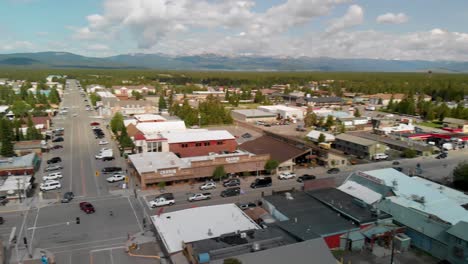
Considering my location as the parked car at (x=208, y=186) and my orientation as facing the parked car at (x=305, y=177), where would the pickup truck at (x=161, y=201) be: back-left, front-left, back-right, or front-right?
back-right

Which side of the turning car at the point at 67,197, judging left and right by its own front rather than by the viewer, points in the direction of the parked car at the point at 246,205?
left

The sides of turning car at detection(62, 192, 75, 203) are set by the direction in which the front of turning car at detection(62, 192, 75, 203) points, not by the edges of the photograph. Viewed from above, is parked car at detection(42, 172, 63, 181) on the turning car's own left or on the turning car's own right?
on the turning car's own right

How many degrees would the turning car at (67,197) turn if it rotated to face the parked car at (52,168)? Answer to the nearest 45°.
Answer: approximately 135° to its right

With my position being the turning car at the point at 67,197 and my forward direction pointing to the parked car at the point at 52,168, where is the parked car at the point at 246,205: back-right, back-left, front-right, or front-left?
back-right

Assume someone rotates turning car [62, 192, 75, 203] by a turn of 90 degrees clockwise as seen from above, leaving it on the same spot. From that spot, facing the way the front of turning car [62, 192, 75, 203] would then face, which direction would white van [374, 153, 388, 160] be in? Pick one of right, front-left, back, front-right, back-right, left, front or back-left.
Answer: back-right

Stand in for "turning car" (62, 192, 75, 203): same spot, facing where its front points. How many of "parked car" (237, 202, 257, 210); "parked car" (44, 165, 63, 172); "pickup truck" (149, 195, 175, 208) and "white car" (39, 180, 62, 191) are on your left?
2

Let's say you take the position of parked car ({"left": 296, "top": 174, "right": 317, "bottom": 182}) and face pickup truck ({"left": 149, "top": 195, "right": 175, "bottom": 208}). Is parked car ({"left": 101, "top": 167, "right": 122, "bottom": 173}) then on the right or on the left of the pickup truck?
right

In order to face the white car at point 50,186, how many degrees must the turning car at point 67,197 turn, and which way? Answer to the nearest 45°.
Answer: approximately 135° to its right

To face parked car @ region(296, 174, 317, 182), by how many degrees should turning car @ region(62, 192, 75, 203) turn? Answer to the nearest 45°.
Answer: approximately 135° to its left

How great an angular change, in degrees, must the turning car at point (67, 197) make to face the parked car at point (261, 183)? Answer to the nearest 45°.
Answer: approximately 135° to its left

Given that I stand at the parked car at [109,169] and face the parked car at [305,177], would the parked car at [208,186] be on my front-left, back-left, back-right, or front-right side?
front-right

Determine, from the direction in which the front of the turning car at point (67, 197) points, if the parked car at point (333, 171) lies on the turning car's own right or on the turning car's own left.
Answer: on the turning car's own left

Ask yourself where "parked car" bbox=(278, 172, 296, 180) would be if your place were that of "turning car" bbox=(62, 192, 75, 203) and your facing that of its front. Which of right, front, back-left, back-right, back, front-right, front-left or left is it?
back-left

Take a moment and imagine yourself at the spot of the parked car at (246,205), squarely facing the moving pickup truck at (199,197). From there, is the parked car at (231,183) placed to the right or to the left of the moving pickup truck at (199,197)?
right

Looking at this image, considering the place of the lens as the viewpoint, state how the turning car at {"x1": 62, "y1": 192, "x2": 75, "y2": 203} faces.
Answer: facing the viewer and to the left of the viewer

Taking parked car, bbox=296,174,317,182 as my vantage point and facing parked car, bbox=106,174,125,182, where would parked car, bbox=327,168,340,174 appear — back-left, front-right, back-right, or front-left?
back-right

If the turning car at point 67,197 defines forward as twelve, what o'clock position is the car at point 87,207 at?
the car at point 87,207 is roughly at 10 o'clock from the turning car at point 67,197.
